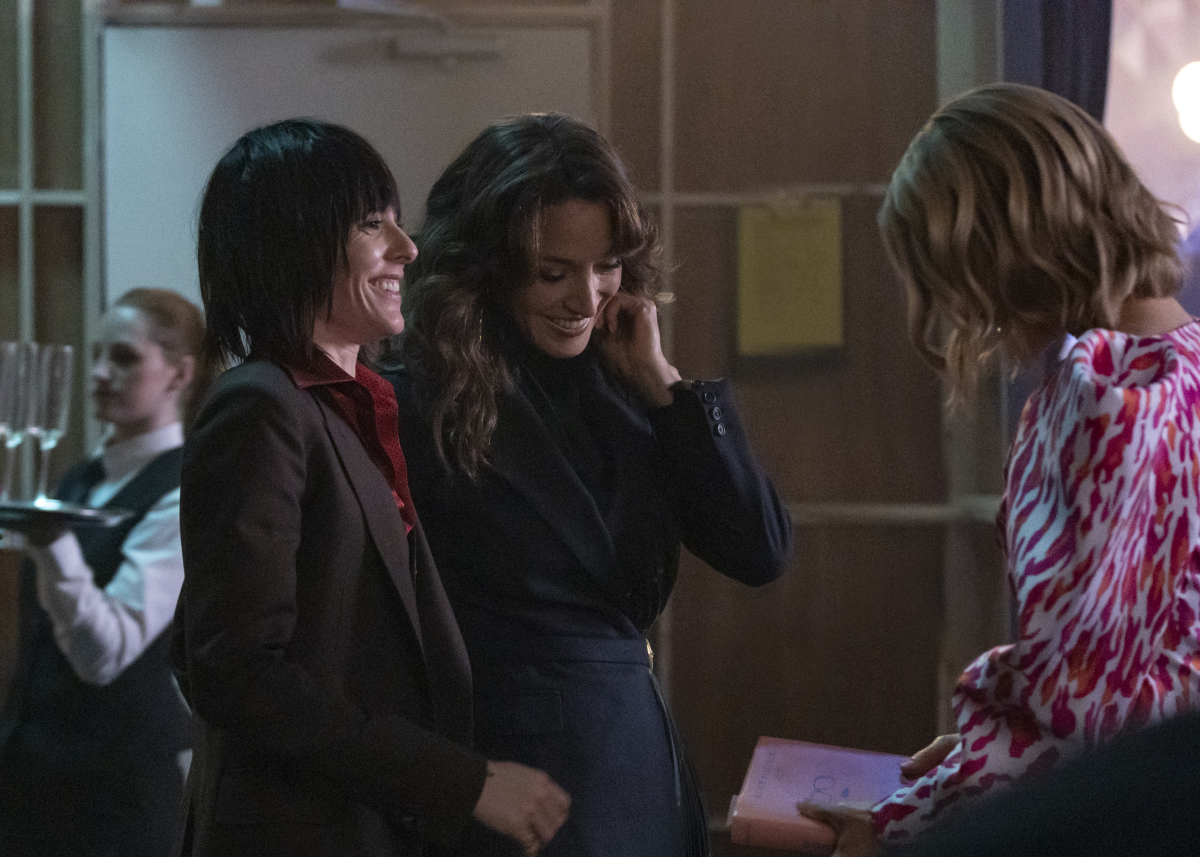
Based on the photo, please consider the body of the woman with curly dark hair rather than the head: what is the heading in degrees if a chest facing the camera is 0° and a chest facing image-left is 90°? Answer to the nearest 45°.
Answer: approximately 315°

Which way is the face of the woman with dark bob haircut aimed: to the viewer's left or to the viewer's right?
to the viewer's right

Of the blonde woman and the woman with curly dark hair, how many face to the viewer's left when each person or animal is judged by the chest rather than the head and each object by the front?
1

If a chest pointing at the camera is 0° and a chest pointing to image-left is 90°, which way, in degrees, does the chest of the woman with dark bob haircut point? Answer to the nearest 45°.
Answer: approximately 270°

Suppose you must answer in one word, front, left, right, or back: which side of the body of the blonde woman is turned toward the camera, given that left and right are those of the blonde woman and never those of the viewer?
left

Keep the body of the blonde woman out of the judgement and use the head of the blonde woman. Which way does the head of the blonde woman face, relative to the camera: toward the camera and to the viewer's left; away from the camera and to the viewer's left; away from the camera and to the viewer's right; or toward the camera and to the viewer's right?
away from the camera and to the viewer's left

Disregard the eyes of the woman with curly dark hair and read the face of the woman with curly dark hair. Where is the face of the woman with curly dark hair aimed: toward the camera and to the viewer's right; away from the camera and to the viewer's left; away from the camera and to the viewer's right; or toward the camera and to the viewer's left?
toward the camera and to the viewer's right

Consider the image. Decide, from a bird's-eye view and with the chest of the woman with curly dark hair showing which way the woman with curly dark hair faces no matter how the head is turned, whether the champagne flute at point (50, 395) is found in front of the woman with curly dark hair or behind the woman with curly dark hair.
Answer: behind
